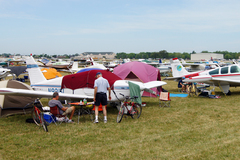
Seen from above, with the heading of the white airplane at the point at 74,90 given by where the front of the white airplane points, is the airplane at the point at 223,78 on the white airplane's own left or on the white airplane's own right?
on the white airplane's own left

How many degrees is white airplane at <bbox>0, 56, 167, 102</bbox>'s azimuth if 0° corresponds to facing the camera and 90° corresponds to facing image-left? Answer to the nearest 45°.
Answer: approximately 315°

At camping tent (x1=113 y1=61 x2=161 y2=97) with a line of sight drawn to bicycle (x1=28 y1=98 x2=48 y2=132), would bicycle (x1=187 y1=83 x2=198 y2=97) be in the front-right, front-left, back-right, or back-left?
back-left

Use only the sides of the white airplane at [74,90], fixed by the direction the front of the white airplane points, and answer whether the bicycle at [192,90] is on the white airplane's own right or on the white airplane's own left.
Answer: on the white airplane's own left

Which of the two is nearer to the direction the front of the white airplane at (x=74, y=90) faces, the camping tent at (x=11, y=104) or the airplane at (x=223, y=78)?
the airplane

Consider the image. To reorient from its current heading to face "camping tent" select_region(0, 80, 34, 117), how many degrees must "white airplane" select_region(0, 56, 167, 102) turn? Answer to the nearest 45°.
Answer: approximately 135° to its right

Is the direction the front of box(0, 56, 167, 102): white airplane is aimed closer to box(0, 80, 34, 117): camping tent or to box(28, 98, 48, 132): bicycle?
the bicycle
